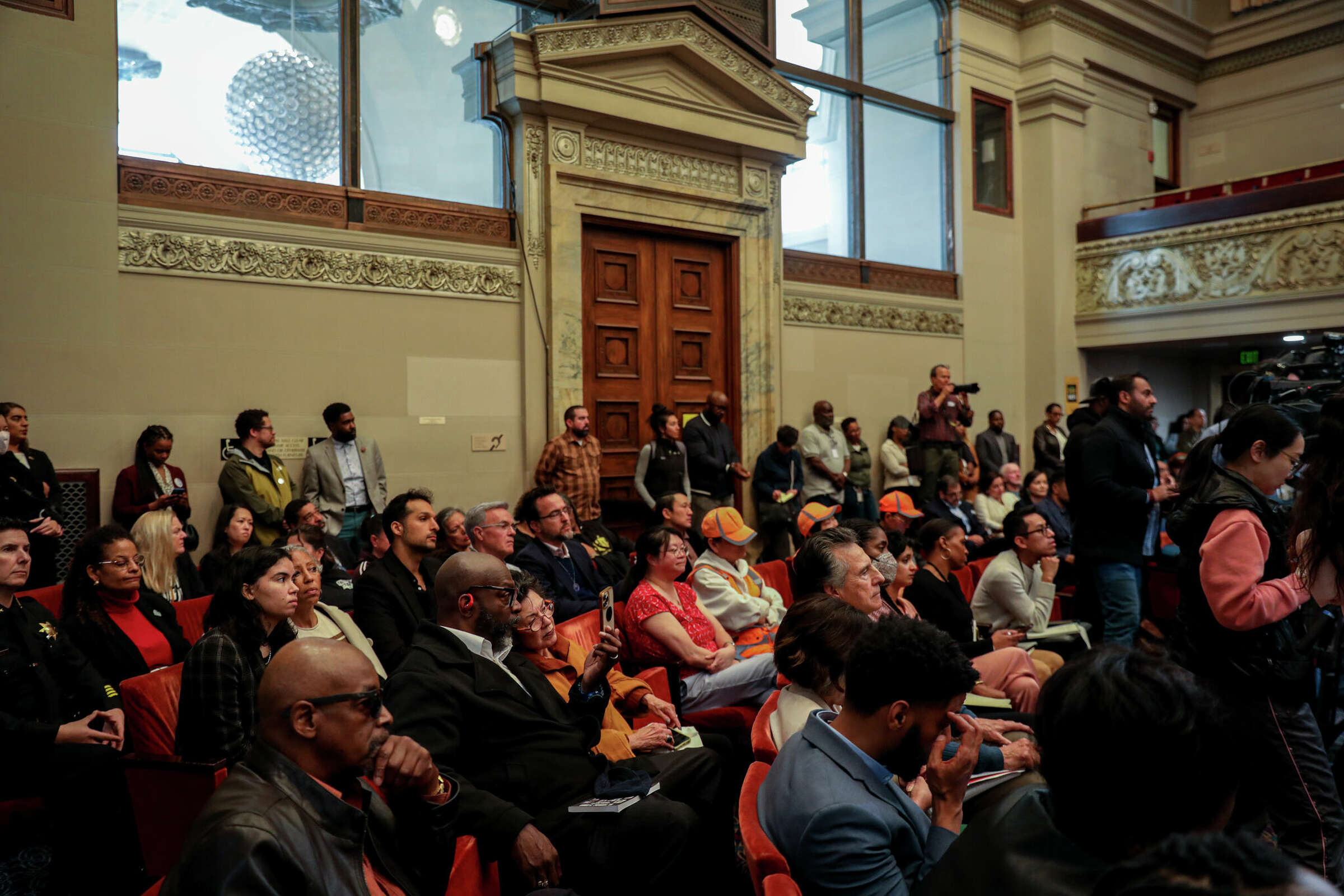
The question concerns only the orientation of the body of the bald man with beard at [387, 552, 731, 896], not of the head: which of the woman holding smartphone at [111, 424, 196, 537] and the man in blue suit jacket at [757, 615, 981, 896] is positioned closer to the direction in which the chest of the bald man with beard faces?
the man in blue suit jacket

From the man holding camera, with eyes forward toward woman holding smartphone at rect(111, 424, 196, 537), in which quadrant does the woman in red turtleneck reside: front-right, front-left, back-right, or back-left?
front-left

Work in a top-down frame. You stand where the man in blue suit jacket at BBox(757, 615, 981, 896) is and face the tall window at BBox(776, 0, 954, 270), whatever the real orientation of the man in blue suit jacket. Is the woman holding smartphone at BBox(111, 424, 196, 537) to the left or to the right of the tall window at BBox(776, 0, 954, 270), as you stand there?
left

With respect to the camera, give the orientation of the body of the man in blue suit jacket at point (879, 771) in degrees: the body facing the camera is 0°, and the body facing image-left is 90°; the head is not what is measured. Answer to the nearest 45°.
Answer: approximately 270°

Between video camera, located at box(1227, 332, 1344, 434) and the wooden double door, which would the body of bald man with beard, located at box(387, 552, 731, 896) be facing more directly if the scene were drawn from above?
the video camera

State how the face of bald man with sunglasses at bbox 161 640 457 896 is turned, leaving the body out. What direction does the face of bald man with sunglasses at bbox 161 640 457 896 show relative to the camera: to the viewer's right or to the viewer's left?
to the viewer's right

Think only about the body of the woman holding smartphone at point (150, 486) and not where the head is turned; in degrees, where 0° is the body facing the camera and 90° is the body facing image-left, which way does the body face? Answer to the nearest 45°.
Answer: approximately 315°

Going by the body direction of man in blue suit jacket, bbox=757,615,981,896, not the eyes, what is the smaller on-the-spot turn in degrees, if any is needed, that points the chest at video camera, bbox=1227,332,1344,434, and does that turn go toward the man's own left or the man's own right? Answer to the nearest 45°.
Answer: approximately 45° to the man's own left

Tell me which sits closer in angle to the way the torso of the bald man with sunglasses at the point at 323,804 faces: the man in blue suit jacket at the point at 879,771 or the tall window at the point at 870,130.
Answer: the man in blue suit jacket

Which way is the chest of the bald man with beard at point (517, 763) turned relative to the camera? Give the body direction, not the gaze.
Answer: to the viewer's right

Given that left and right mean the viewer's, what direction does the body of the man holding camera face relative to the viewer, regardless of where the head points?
facing the viewer and to the right of the viewer

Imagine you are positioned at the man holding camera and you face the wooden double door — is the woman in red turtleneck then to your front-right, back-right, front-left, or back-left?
front-left

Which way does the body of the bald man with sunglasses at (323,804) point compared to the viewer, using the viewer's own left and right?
facing to the right of the viewer

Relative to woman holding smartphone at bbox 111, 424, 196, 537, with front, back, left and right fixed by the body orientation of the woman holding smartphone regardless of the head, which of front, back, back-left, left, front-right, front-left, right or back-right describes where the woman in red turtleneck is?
front-right

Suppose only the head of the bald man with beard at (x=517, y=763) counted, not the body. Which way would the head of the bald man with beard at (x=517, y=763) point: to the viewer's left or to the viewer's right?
to the viewer's right

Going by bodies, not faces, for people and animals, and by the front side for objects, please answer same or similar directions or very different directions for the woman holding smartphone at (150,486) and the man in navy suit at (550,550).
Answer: same or similar directions
